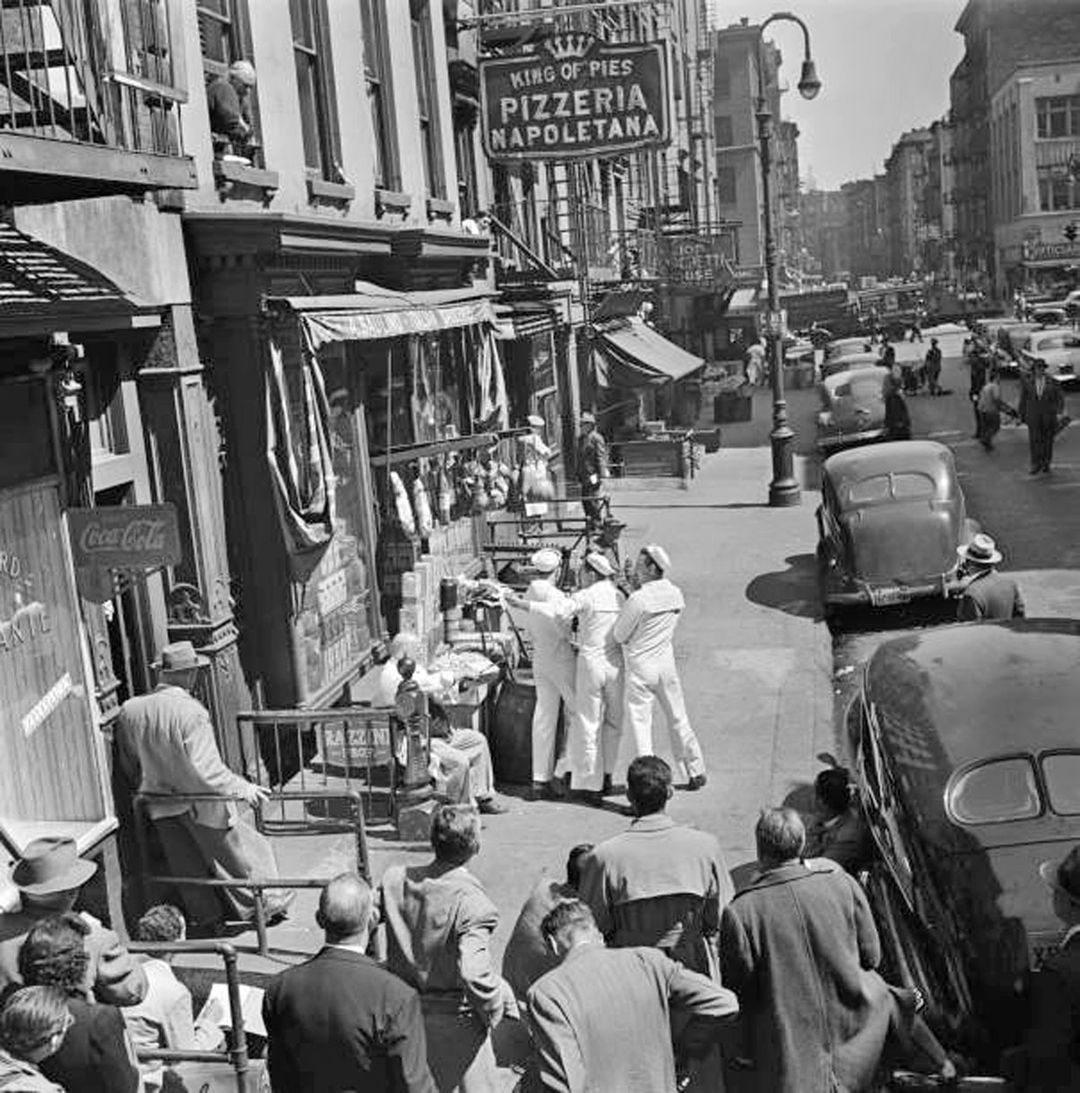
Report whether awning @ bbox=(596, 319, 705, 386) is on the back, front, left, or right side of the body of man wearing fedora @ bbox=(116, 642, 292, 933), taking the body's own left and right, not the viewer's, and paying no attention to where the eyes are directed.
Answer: front

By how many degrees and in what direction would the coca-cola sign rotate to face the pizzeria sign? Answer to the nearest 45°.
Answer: approximately 135° to its left

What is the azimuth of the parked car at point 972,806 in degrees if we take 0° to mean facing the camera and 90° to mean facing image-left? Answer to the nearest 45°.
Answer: approximately 180°

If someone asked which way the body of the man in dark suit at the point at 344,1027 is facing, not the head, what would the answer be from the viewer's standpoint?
away from the camera

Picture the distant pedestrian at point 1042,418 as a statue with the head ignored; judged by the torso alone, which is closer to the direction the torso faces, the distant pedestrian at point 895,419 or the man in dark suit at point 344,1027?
the man in dark suit

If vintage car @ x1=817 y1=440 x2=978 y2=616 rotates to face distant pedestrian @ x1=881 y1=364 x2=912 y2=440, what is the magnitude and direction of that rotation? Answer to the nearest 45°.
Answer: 0° — it already faces them

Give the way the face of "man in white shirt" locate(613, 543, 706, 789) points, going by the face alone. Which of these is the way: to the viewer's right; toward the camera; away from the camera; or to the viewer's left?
to the viewer's left

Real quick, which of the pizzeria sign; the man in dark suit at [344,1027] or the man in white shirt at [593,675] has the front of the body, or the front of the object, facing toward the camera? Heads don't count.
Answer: the pizzeria sign

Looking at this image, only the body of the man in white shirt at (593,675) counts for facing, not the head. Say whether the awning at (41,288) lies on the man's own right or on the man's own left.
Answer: on the man's own left

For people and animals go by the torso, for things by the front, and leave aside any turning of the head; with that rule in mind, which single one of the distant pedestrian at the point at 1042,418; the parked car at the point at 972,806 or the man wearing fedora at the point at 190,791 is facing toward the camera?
the distant pedestrian

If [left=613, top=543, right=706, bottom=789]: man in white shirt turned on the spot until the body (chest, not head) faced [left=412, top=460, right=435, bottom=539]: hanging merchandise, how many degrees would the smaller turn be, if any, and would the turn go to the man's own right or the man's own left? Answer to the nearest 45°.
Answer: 0° — they already face it

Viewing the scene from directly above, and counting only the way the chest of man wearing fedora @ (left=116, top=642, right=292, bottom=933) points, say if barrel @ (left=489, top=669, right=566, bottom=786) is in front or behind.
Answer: in front
